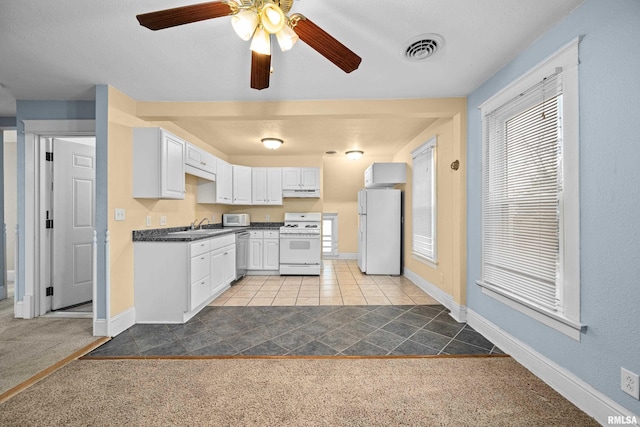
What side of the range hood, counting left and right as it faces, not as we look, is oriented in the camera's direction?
front

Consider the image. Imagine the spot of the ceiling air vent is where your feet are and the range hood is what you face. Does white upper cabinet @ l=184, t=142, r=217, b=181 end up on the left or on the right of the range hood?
left

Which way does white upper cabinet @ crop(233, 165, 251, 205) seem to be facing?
toward the camera

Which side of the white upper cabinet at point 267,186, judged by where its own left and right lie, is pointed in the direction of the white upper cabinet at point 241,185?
right

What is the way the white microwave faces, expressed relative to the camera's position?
facing the viewer

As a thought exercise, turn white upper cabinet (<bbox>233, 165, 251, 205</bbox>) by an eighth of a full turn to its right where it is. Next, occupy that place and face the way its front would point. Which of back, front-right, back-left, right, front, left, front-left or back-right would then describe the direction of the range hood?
back-left

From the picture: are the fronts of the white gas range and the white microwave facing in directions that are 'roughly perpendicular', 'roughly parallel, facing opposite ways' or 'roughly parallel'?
roughly parallel

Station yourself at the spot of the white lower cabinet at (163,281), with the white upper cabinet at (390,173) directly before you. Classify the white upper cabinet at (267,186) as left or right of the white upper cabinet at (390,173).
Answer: left
